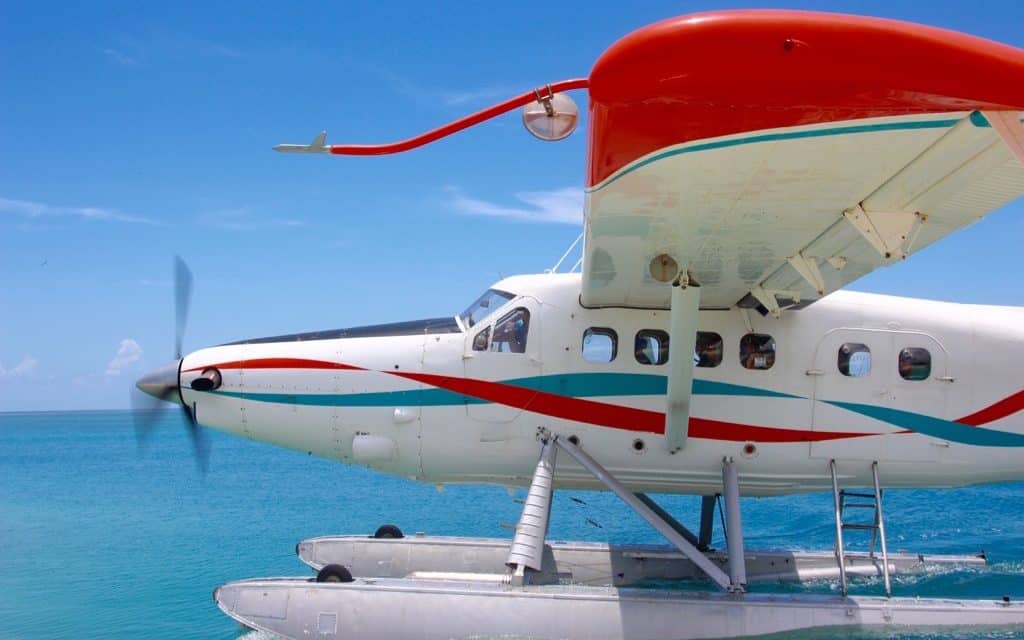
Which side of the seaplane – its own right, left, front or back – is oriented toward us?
left
